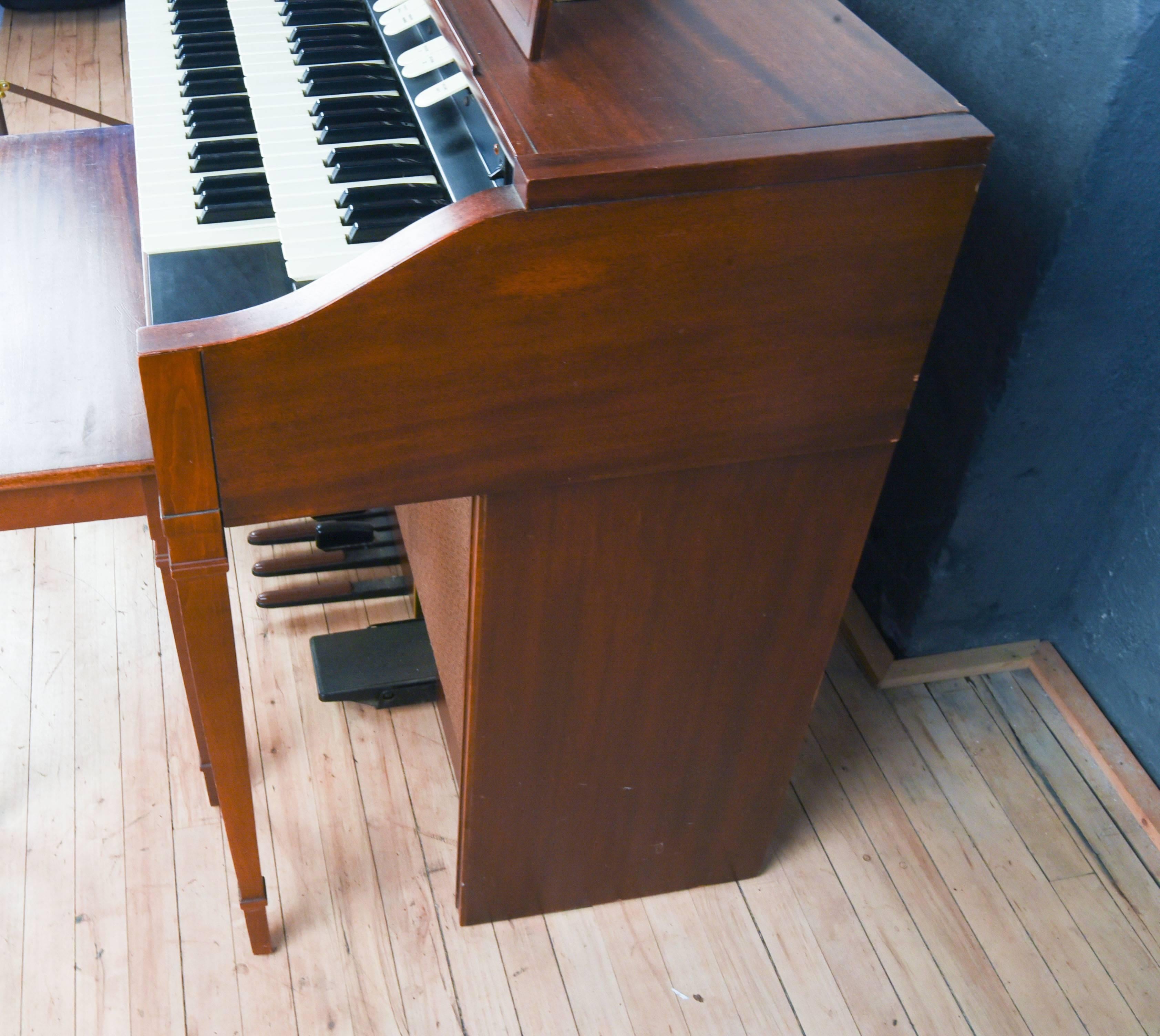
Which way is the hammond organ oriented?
to the viewer's left
